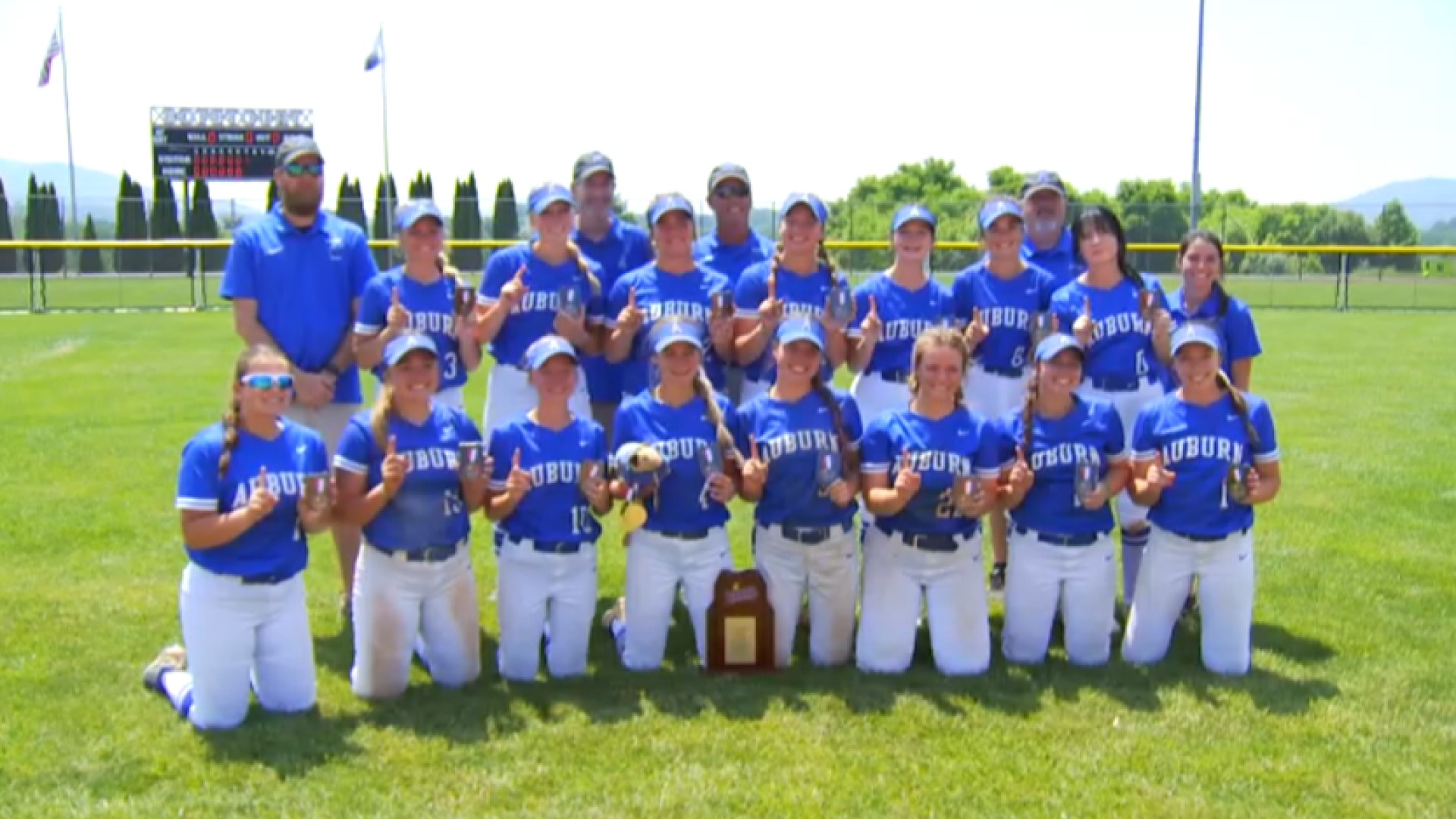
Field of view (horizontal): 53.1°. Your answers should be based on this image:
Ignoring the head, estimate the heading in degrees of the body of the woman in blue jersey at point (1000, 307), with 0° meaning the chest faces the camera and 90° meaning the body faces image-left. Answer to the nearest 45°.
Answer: approximately 0°

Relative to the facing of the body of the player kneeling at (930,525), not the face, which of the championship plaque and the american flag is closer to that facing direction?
the championship plaque

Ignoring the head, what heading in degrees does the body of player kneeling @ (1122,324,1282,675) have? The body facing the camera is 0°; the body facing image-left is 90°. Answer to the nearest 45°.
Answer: approximately 0°

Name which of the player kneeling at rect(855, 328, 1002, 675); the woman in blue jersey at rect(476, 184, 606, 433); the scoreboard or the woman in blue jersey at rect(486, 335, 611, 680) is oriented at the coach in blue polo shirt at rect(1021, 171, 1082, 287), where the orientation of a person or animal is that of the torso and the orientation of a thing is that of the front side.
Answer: the scoreboard
